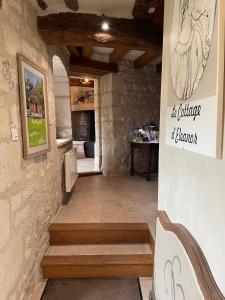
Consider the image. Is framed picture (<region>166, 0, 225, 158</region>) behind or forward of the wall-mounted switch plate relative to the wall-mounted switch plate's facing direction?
forward

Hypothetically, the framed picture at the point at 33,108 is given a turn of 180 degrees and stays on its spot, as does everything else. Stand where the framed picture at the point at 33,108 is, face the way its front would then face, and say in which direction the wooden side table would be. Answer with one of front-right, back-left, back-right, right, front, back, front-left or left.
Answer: right

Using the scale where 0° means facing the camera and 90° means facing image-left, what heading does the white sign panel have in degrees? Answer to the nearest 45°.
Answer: approximately 45°

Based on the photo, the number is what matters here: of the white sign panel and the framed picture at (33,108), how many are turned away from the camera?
0

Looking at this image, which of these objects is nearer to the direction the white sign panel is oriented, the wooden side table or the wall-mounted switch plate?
the wall-mounted switch plate

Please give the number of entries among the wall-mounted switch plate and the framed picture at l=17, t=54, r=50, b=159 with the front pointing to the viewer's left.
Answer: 0

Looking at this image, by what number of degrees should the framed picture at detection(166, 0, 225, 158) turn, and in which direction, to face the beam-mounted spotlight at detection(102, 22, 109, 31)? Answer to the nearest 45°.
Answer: approximately 90° to its right

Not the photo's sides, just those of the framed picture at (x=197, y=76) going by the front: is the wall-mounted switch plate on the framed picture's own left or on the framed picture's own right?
on the framed picture's own right

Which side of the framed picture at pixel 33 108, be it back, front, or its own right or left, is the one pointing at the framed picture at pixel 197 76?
front
